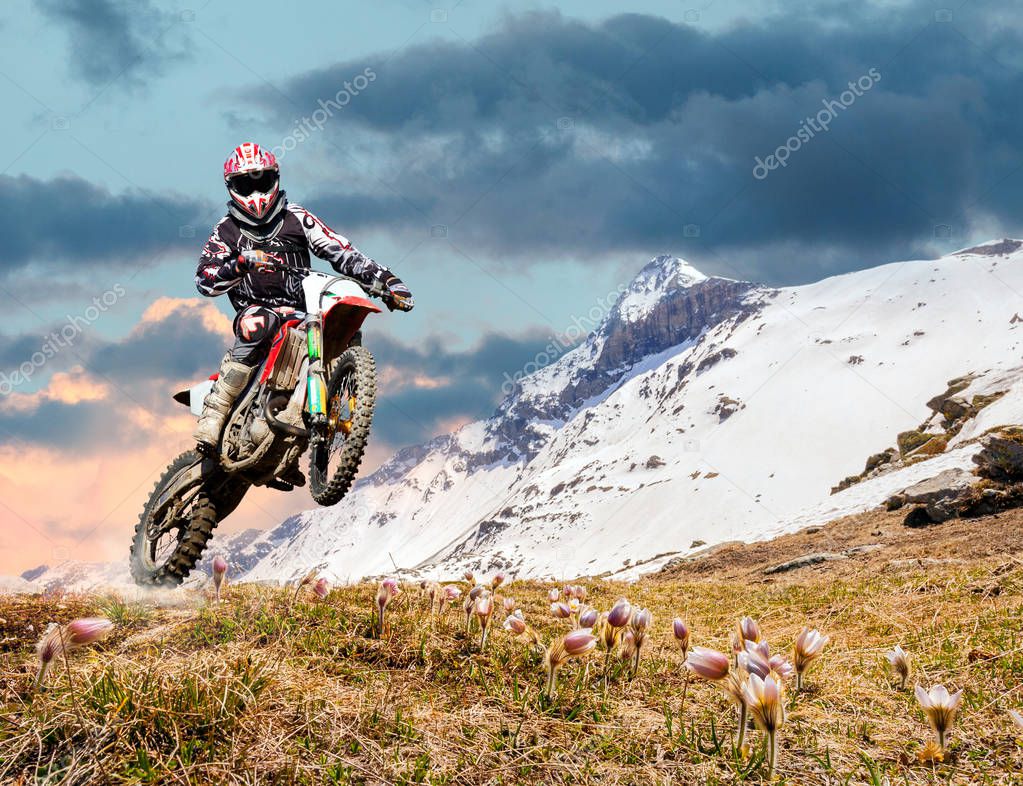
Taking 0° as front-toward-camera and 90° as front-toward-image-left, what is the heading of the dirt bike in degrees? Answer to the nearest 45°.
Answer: approximately 315°
